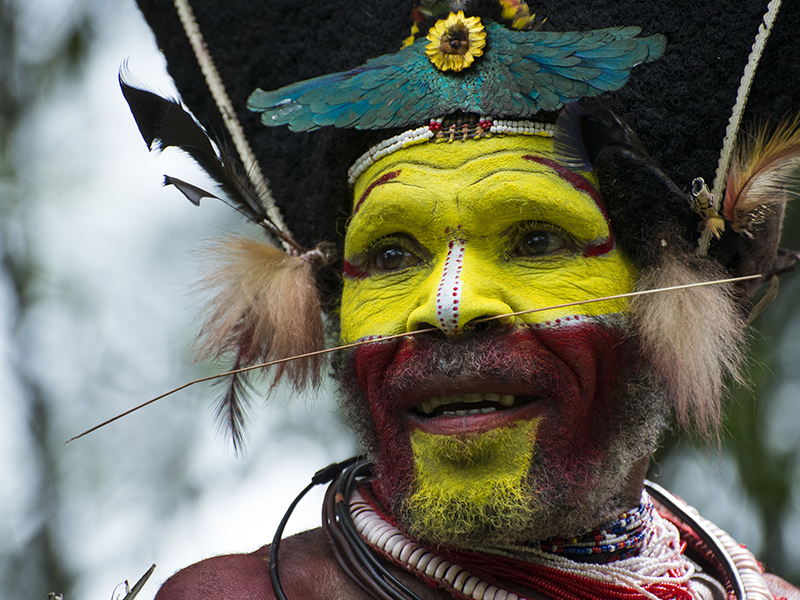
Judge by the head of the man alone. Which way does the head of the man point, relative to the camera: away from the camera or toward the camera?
toward the camera

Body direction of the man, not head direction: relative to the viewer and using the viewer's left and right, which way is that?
facing the viewer
